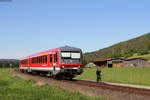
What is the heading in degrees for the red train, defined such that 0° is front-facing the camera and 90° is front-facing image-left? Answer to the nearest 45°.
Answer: approximately 315°
